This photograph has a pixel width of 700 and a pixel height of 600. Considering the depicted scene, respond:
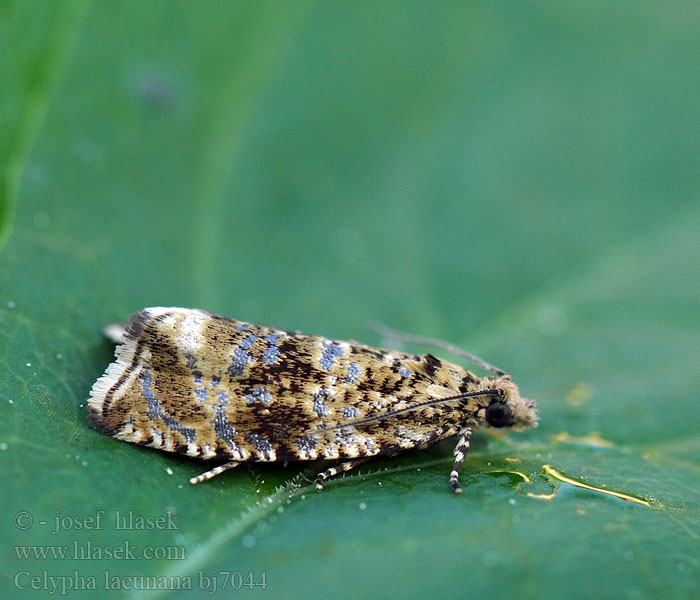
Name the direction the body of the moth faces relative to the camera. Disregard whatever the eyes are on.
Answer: to the viewer's right
